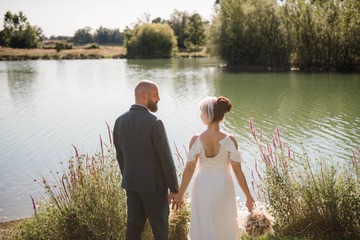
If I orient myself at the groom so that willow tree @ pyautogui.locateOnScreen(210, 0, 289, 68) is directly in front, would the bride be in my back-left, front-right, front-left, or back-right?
front-right

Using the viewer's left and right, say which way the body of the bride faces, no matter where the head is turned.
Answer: facing away from the viewer

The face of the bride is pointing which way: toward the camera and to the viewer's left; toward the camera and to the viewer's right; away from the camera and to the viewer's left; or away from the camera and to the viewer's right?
away from the camera and to the viewer's left

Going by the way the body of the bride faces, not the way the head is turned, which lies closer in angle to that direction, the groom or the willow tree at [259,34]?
the willow tree

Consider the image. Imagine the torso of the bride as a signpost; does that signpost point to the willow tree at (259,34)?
yes

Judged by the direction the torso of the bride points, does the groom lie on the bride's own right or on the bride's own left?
on the bride's own left
